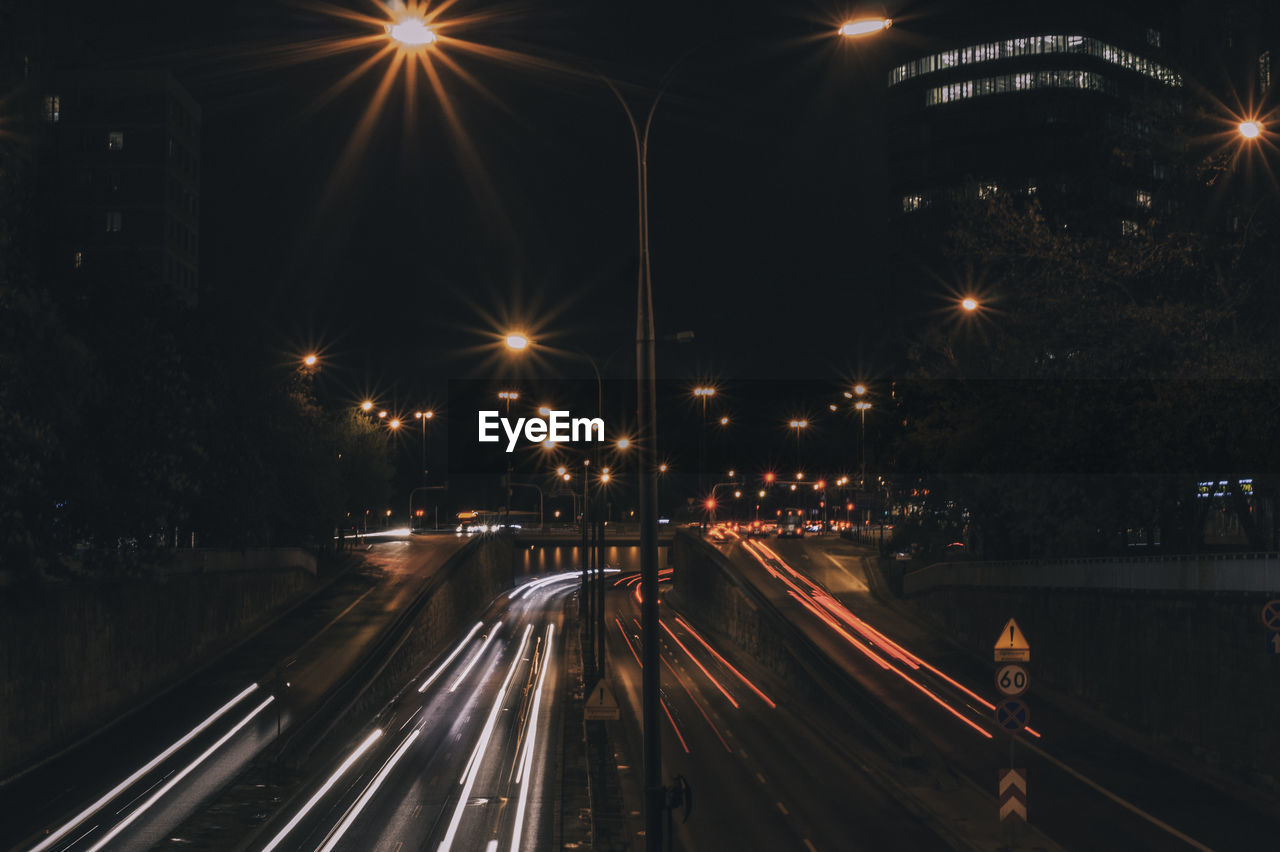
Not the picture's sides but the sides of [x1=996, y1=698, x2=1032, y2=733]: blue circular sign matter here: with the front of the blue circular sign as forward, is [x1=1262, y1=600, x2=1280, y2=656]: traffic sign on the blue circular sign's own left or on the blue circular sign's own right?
on the blue circular sign's own left

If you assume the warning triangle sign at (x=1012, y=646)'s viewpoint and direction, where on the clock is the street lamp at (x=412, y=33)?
The street lamp is roughly at 1 o'clock from the warning triangle sign.

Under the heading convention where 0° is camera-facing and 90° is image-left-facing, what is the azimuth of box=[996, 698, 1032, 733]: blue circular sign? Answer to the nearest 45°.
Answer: approximately 0°

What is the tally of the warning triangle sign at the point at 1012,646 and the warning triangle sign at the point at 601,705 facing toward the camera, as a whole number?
2

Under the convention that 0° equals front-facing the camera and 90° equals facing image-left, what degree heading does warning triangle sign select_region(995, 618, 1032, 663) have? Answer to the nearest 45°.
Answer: approximately 0°

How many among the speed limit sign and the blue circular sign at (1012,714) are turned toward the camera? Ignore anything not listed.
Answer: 2

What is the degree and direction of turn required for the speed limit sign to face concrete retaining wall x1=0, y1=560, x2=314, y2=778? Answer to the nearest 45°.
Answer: approximately 90° to its right
